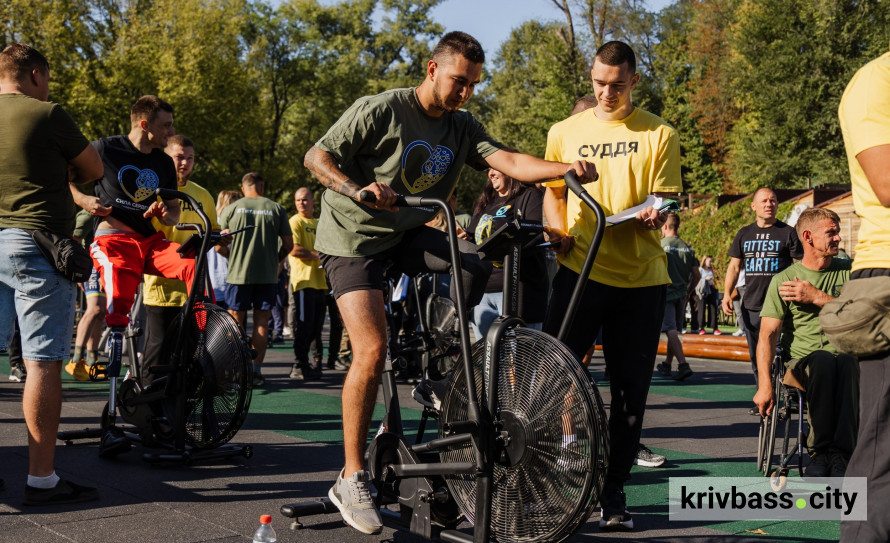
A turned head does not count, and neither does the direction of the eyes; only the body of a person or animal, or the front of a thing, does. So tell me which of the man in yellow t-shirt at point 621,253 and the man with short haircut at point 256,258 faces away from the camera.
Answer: the man with short haircut

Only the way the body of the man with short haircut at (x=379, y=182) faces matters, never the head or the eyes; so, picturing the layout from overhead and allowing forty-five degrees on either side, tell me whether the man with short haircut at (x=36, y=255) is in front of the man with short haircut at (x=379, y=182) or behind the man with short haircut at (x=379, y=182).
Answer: behind

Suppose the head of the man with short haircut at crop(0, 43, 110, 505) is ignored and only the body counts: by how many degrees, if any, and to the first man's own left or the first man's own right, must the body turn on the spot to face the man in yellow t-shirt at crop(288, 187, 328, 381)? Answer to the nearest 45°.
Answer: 0° — they already face them

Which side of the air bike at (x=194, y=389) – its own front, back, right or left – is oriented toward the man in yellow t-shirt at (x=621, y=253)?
front

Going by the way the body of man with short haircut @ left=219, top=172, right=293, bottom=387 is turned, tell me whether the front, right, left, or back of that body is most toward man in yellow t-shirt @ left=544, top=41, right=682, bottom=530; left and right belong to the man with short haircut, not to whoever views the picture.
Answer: back

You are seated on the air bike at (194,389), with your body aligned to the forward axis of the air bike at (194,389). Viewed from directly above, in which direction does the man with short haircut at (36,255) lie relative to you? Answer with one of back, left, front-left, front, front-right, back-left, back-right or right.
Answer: right

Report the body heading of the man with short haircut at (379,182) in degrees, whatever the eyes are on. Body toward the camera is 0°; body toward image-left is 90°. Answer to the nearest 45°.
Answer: approximately 315°

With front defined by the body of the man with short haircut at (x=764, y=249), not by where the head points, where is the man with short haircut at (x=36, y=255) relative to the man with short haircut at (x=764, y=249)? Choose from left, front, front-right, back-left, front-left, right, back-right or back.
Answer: front-right

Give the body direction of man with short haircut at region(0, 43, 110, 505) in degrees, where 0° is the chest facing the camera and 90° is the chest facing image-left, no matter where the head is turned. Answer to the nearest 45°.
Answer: approximately 225°

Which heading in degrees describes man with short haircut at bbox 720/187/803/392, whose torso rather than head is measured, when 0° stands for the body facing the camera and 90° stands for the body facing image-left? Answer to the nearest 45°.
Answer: approximately 0°

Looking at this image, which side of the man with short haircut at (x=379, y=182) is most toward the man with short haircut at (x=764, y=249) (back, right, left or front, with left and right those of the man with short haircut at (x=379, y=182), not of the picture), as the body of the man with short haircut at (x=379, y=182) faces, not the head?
left

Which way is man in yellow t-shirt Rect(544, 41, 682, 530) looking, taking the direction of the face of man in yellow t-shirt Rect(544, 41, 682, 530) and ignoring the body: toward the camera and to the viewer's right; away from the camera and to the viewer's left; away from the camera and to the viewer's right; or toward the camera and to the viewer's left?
toward the camera and to the viewer's left

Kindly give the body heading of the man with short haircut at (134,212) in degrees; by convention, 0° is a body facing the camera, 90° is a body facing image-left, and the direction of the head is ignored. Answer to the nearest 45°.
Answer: approximately 315°

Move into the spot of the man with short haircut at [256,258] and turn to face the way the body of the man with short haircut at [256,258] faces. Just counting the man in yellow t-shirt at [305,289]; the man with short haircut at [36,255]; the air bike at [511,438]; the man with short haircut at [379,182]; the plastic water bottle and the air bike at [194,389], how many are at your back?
5
